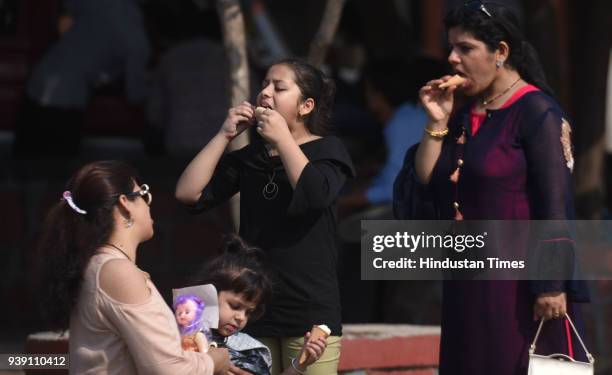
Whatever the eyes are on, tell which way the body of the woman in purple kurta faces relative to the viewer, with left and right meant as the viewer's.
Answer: facing the viewer and to the left of the viewer

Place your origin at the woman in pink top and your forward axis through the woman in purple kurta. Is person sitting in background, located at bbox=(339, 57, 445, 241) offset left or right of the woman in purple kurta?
left

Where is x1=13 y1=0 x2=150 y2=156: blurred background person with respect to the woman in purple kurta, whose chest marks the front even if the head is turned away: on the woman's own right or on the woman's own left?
on the woman's own right

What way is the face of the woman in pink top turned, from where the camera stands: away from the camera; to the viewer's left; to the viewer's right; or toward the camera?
to the viewer's right

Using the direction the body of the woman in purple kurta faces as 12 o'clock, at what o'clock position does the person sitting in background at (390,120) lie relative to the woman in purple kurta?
The person sitting in background is roughly at 4 o'clock from the woman in purple kurta.

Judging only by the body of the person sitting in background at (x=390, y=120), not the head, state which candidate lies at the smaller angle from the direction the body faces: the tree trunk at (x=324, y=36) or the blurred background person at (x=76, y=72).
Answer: the blurred background person

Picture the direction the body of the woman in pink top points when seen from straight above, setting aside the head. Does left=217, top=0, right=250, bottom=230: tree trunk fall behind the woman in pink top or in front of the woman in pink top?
in front

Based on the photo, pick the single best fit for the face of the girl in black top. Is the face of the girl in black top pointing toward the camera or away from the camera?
toward the camera
